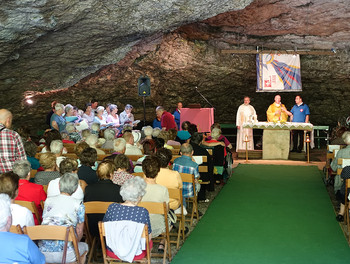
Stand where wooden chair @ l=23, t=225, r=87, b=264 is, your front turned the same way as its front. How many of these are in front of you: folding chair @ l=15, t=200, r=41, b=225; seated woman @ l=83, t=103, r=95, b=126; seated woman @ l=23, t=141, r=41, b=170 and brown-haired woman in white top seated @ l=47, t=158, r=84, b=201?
4

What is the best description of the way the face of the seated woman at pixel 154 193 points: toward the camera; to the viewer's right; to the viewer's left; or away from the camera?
away from the camera

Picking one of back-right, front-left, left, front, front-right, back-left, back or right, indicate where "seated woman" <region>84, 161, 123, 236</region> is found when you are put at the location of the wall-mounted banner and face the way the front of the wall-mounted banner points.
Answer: front

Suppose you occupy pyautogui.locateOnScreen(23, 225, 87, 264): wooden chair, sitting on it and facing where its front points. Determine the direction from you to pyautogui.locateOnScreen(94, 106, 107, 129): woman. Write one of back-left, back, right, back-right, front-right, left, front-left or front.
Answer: front

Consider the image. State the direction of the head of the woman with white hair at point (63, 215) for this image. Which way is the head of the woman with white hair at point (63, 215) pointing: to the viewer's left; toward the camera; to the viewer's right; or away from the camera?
away from the camera

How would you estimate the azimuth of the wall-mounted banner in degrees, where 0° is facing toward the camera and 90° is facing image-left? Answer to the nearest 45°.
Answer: approximately 0°

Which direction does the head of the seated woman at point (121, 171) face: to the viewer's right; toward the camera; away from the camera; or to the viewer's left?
away from the camera

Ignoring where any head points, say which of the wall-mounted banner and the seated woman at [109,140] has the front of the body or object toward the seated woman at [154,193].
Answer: the wall-mounted banner

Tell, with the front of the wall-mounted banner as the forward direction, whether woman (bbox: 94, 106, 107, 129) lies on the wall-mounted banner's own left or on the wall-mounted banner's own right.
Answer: on the wall-mounted banner's own right

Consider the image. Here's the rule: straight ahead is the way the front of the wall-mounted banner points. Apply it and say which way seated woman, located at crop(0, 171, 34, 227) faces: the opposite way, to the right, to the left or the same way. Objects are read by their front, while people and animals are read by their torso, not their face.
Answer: the opposite way

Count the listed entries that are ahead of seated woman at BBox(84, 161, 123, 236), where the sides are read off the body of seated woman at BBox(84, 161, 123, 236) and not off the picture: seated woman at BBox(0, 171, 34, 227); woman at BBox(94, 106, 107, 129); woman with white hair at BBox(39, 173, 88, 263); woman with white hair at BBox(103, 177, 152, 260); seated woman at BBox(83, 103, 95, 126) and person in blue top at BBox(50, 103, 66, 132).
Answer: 3

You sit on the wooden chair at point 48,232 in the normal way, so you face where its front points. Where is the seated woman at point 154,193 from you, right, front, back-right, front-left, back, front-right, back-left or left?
front-right

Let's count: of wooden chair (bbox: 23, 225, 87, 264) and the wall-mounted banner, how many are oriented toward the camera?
1

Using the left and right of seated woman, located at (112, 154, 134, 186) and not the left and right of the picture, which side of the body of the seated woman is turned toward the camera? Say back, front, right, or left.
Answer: back

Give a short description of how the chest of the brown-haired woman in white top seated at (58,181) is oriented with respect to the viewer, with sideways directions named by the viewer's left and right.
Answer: facing away from the viewer and to the right of the viewer

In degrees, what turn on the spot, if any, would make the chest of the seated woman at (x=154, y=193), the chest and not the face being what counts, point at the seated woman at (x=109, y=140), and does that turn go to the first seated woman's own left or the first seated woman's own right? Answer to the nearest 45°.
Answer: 0° — they already face them

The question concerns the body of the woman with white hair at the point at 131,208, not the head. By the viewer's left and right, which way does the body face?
facing away from the viewer

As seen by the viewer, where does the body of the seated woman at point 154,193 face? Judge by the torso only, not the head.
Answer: away from the camera
